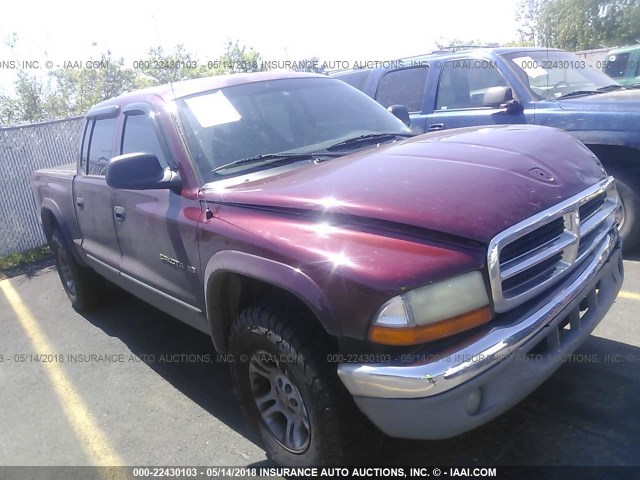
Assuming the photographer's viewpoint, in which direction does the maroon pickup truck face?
facing the viewer and to the right of the viewer

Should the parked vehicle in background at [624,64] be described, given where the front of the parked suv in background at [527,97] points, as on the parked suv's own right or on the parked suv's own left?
on the parked suv's own left

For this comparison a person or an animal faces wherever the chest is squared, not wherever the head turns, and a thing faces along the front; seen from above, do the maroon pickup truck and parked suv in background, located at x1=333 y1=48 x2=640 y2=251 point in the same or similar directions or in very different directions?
same or similar directions

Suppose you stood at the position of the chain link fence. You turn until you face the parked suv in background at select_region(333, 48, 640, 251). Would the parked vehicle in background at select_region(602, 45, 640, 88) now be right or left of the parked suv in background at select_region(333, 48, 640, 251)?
left

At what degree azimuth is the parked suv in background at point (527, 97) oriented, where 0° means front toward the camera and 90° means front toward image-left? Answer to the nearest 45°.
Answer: approximately 315°

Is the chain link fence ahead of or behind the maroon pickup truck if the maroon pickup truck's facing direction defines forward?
behind

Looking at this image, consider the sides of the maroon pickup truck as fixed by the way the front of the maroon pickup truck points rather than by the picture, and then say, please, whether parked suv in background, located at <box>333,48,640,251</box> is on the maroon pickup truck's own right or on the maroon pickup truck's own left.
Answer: on the maroon pickup truck's own left

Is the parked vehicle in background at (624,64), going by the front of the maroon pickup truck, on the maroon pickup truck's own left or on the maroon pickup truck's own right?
on the maroon pickup truck's own left

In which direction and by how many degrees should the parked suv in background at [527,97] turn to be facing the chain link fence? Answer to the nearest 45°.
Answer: approximately 135° to its right

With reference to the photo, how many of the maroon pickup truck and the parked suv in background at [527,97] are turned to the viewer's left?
0
